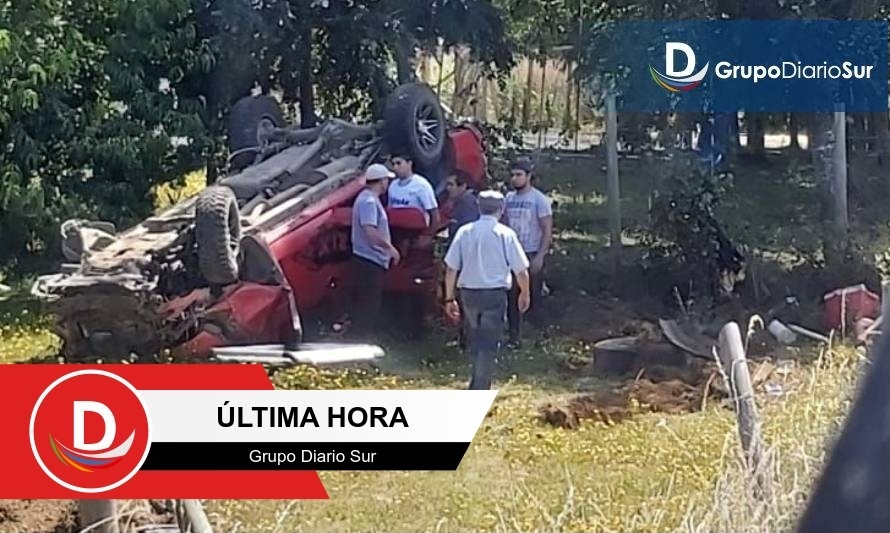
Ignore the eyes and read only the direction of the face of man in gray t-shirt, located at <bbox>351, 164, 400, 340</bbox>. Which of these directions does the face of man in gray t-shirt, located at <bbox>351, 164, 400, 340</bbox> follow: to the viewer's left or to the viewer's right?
to the viewer's right

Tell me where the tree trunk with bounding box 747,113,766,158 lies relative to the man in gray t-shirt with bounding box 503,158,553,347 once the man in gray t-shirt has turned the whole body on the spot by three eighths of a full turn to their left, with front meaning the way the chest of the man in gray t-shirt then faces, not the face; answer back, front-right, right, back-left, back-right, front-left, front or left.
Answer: front

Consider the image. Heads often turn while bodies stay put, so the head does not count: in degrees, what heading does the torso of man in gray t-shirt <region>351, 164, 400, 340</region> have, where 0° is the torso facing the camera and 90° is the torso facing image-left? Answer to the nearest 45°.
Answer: approximately 270°

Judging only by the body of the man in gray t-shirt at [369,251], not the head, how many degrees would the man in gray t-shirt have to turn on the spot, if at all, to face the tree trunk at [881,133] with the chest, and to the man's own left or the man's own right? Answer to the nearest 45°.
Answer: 0° — they already face it

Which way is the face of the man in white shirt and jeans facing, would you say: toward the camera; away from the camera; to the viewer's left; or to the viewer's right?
away from the camera

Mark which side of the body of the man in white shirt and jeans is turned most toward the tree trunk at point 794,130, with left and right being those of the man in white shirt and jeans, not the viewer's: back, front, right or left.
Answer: front

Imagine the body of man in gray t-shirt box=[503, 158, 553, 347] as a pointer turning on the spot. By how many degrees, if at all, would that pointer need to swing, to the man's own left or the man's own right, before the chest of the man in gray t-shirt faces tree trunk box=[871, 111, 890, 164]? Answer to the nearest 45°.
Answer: approximately 135° to the man's own left

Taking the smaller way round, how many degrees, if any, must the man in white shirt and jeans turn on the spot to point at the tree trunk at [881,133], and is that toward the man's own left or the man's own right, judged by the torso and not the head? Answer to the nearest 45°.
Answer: approximately 90° to the man's own right

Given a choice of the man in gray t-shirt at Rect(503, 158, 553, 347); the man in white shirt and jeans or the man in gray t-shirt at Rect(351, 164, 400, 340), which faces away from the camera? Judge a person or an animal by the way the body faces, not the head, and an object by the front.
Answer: the man in white shirt and jeans

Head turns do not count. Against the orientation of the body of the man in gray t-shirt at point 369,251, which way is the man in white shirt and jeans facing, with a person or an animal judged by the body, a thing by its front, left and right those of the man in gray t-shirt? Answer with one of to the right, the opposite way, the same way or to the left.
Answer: to the left

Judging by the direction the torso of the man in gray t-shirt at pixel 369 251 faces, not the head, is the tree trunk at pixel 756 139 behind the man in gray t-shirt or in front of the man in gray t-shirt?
in front

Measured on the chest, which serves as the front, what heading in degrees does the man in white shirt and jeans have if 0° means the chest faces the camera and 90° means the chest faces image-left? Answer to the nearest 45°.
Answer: approximately 180°
